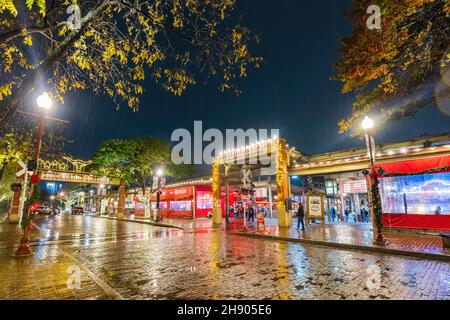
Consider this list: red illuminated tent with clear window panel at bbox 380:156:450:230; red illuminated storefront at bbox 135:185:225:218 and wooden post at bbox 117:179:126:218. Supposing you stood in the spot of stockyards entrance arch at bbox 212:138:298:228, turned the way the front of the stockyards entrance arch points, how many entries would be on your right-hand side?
2

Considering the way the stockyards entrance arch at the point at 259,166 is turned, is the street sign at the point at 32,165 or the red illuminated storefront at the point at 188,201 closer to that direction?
the street sign

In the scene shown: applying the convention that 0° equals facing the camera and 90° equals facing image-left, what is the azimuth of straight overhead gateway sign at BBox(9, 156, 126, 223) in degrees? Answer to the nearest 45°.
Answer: approximately 315°

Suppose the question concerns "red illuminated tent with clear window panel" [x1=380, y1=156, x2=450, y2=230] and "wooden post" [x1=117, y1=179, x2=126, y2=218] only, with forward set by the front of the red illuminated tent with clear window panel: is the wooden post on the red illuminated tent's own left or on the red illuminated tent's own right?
on the red illuminated tent's own right

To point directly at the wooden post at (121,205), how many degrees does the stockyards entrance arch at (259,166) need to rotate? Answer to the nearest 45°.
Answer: approximately 90° to its right

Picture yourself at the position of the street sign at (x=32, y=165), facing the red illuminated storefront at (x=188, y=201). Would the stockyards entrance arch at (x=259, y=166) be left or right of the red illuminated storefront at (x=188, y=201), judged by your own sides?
right
